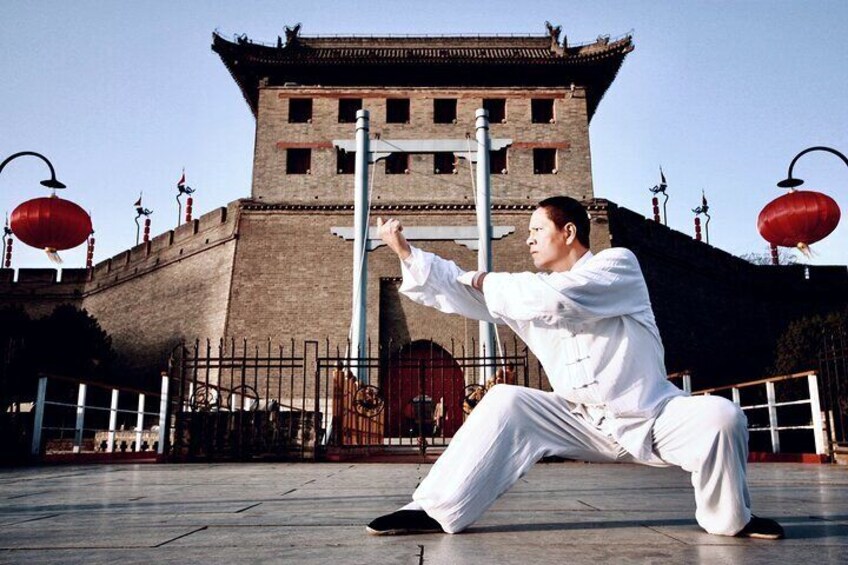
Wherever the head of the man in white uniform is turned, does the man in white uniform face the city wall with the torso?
no

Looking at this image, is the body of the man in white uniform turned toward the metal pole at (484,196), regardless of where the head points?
no

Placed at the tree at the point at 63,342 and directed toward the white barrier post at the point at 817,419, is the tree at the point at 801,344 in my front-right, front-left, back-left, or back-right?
front-left

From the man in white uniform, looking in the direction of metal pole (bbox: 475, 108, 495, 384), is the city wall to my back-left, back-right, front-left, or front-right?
front-left

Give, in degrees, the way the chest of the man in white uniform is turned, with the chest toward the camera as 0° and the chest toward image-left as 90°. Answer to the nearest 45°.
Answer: approximately 45°

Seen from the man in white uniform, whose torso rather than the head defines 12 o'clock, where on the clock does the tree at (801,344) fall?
The tree is roughly at 5 o'clock from the man in white uniform.

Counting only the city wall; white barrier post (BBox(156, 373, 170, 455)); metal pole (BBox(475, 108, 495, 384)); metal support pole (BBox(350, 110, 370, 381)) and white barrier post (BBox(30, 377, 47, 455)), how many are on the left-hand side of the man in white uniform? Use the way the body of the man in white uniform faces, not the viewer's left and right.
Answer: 0

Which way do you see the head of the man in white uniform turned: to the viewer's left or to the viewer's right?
to the viewer's left

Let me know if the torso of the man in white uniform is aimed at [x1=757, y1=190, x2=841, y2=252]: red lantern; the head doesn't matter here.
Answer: no

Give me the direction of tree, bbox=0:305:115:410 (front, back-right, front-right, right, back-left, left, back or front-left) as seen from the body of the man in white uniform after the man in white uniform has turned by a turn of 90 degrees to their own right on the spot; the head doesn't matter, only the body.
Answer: front

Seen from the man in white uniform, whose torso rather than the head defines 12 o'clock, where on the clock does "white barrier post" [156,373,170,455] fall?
The white barrier post is roughly at 3 o'clock from the man in white uniform.
